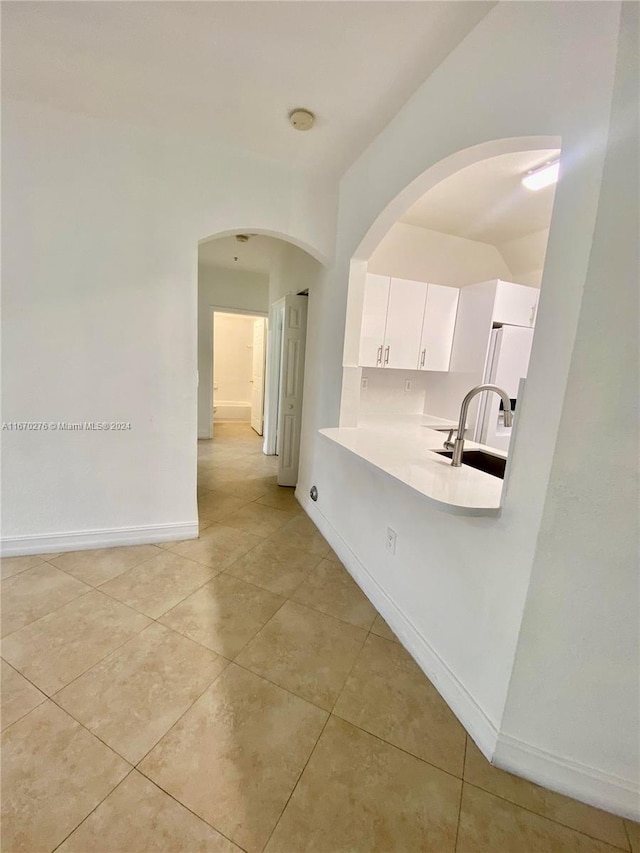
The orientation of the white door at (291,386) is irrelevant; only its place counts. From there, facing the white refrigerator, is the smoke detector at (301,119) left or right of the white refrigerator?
right

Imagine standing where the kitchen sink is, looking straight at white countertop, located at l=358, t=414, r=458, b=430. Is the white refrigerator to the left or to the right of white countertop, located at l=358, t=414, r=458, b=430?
right

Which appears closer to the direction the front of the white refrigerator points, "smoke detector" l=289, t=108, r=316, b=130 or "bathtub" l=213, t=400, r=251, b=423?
the smoke detector
